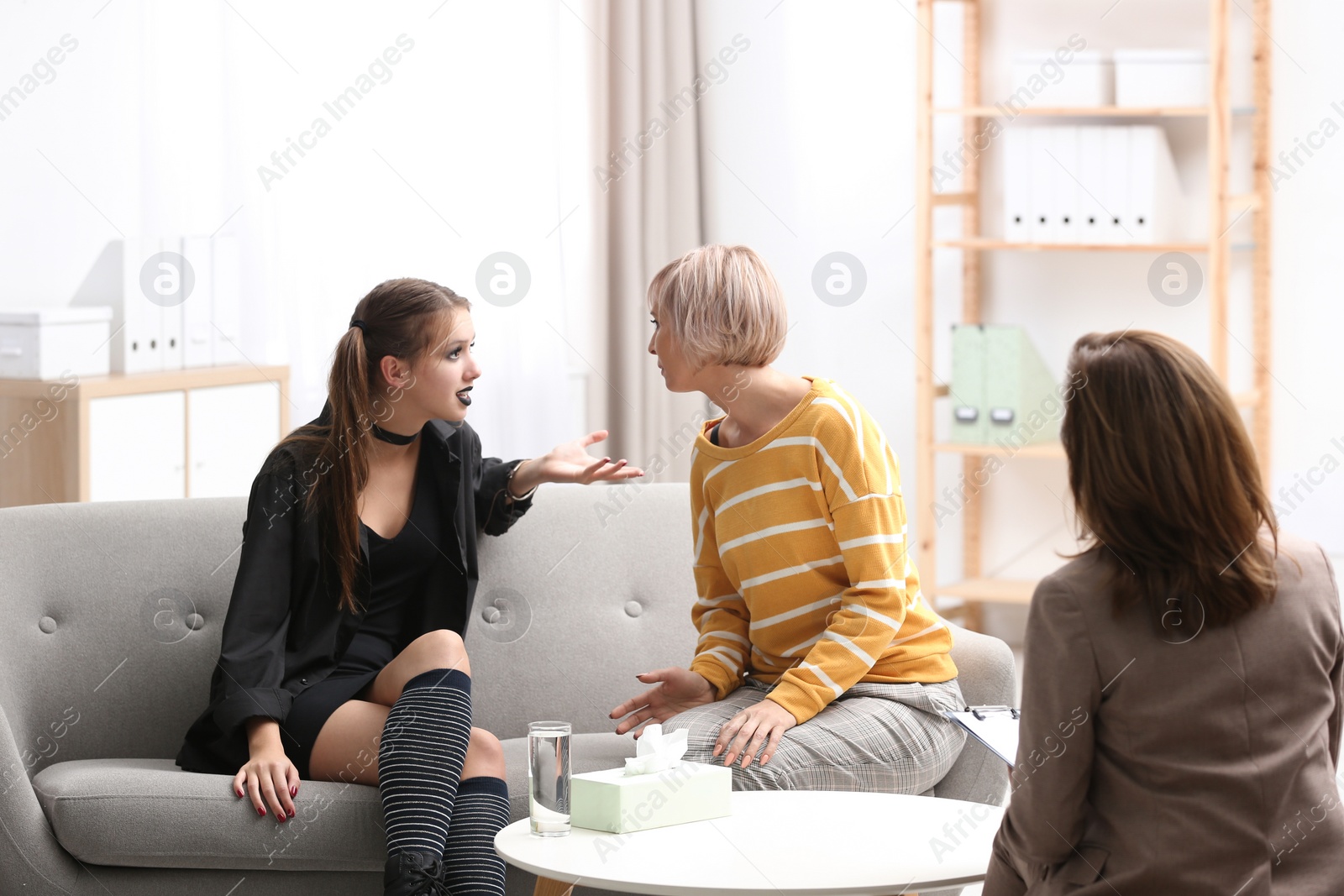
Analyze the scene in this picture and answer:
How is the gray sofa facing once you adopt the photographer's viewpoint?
facing the viewer

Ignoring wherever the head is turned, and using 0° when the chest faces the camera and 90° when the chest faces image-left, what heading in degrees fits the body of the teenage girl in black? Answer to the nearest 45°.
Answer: approximately 315°

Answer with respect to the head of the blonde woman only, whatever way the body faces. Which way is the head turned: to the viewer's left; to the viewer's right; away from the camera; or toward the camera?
to the viewer's left

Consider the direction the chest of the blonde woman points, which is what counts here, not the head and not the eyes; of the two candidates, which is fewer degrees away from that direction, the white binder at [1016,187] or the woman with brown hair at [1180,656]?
the woman with brown hair

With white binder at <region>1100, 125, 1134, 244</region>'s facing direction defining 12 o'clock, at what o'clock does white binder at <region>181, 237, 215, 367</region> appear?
white binder at <region>181, 237, 215, 367</region> is roughly at 2 o'clock from white binder at <region>1100, 125, 1134, 244</region>.

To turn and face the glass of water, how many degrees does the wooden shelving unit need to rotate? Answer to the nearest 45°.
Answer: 0° — it already faces it

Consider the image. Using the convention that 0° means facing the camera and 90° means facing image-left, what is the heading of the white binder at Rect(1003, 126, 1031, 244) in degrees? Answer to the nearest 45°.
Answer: approximately 0°

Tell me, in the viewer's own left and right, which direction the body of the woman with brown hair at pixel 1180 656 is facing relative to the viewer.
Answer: facing away from the viewer and to the left of the viewer

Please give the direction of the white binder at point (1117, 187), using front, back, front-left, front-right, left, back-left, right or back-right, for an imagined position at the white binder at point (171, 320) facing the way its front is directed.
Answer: left

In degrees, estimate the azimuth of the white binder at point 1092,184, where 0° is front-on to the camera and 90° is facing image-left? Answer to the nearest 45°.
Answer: approximately 0°

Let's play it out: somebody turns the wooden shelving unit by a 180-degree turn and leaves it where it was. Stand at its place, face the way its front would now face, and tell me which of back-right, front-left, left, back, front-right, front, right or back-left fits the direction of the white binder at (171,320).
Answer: back-left

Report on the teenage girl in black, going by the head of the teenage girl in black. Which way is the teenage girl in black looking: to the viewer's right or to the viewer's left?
to the viewer's right
